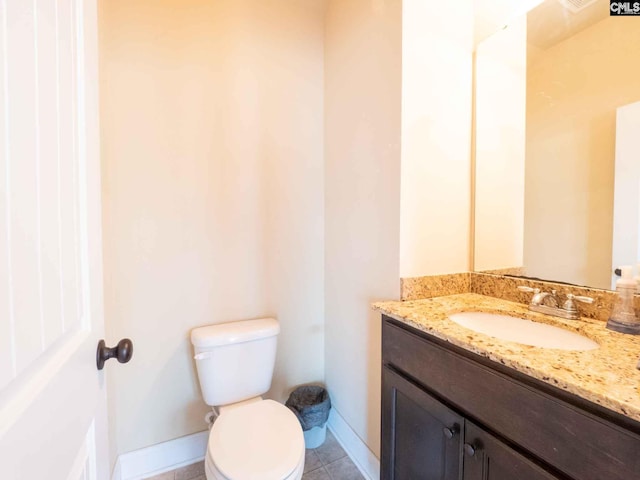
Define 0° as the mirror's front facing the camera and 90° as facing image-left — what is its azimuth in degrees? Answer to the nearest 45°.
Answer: approximately 45°

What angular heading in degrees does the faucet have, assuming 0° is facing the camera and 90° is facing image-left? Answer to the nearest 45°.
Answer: approximately 45°

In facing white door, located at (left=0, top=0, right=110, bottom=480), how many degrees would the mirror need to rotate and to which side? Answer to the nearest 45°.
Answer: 0° — it already faces it

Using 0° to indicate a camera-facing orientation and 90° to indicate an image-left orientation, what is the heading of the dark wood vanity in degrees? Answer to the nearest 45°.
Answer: approximately 45°
